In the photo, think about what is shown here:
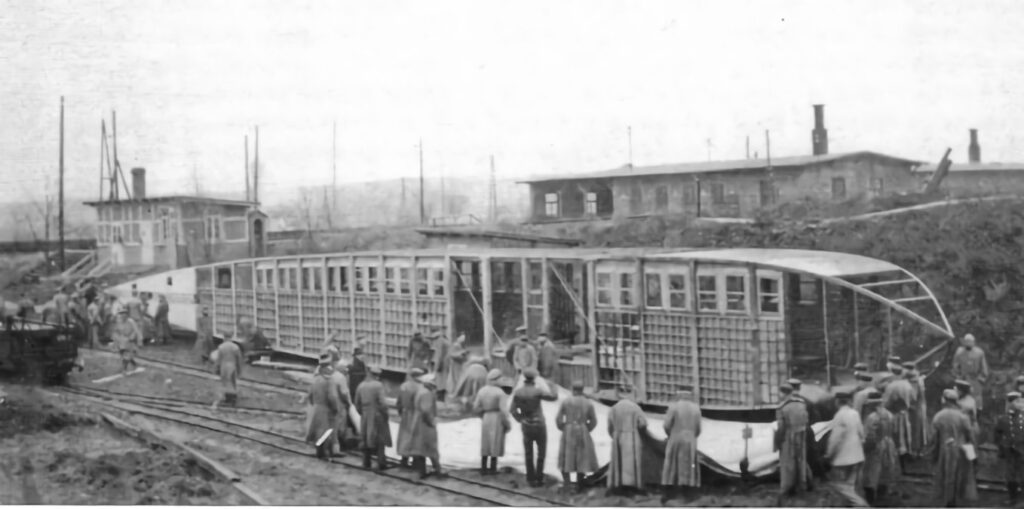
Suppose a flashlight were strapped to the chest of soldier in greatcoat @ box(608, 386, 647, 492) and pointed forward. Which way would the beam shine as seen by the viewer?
away from the camera

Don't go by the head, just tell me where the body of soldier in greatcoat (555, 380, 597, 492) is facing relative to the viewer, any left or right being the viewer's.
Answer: facing away from the viewer

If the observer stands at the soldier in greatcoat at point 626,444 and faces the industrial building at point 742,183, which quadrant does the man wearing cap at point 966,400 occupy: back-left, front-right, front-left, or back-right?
front-right

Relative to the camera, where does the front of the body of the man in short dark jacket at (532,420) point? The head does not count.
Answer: away from the camera

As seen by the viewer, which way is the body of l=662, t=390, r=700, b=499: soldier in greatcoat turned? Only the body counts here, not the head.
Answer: away from the camera

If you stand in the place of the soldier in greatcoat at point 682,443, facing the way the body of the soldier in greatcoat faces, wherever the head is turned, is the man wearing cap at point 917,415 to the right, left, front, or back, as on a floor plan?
right

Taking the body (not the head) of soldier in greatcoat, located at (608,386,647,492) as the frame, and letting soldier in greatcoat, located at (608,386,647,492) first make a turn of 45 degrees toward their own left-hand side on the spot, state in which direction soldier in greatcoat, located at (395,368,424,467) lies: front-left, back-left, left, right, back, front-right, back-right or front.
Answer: front-left
